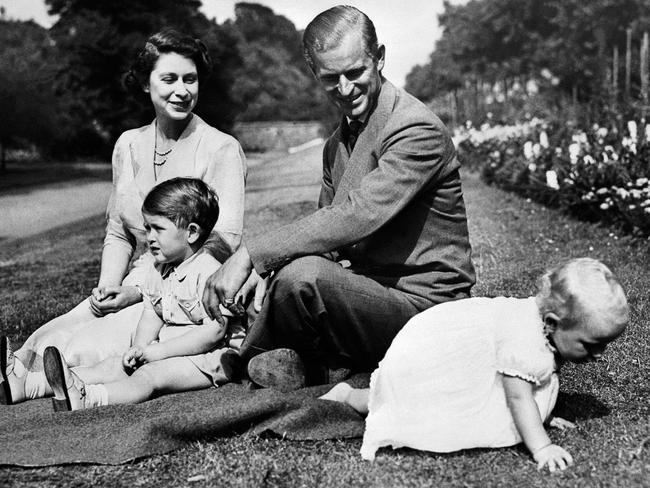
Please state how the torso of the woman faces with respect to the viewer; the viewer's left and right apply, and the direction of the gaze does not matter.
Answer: facing the viewer and to the left of the viewer

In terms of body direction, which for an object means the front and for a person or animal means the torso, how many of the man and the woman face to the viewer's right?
0

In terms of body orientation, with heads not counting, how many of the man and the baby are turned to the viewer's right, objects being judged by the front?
1

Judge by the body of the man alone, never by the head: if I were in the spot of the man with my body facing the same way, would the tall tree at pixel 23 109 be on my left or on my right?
on my right

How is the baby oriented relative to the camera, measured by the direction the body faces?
to the viewer's right

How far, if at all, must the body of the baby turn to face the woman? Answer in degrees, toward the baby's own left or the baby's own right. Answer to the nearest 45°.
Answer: approximately 135° to the baby's own left

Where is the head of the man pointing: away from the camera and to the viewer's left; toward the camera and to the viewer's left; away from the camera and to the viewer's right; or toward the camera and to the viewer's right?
toward the camera and to the viewer's left

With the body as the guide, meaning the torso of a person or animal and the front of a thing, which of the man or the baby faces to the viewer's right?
the baby

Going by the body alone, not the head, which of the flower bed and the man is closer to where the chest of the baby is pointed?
the flower bed

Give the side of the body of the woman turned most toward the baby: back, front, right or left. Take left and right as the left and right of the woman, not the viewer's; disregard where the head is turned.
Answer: left
